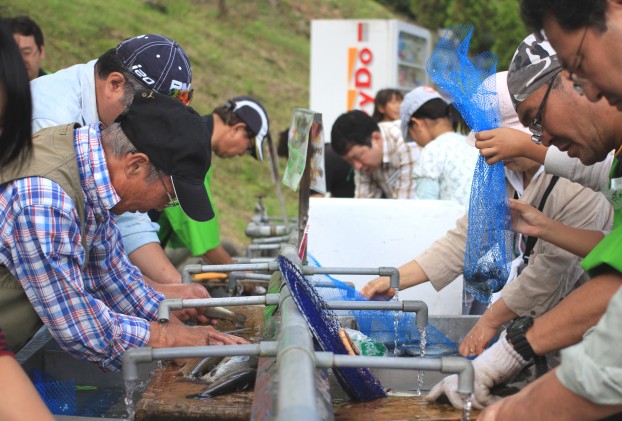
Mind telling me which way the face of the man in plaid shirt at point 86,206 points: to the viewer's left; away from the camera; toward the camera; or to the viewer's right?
to the viewer's right

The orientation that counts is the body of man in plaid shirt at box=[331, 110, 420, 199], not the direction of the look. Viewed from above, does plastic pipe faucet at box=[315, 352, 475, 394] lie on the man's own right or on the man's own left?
on the man's own left

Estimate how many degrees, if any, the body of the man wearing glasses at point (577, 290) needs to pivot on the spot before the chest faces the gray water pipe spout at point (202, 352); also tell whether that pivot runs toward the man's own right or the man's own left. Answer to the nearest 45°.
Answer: approximately 45° to the man's own left

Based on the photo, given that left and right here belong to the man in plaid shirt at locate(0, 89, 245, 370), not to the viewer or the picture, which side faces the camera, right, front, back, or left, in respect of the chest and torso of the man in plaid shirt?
right

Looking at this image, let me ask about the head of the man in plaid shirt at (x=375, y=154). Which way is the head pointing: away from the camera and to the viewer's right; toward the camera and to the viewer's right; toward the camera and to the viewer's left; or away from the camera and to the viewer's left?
toward the camera and to the viewer's left

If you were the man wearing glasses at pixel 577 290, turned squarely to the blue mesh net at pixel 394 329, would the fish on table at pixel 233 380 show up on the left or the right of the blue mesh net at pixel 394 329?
left

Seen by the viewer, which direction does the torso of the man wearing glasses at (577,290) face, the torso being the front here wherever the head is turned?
to the viewer's left

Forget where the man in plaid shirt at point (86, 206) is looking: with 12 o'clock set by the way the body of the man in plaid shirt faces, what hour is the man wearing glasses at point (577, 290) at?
The man wearing glasses is roughly at 1 o'clock from the man in plaid shirt.

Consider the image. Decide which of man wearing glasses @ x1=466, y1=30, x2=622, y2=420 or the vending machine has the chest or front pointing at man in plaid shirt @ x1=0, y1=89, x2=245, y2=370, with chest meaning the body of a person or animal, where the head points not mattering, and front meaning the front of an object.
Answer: the man wearing glasses

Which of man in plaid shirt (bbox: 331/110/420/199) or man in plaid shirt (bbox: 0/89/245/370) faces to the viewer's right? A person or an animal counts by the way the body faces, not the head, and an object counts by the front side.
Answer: man in plaid shirt (bbox: 0/89/245/370)

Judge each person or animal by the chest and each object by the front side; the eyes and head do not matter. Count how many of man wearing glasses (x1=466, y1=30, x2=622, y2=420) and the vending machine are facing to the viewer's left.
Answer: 1

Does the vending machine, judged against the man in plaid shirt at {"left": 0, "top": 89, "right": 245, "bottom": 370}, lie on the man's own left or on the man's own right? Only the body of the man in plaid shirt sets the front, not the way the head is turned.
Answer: on the man's own left
